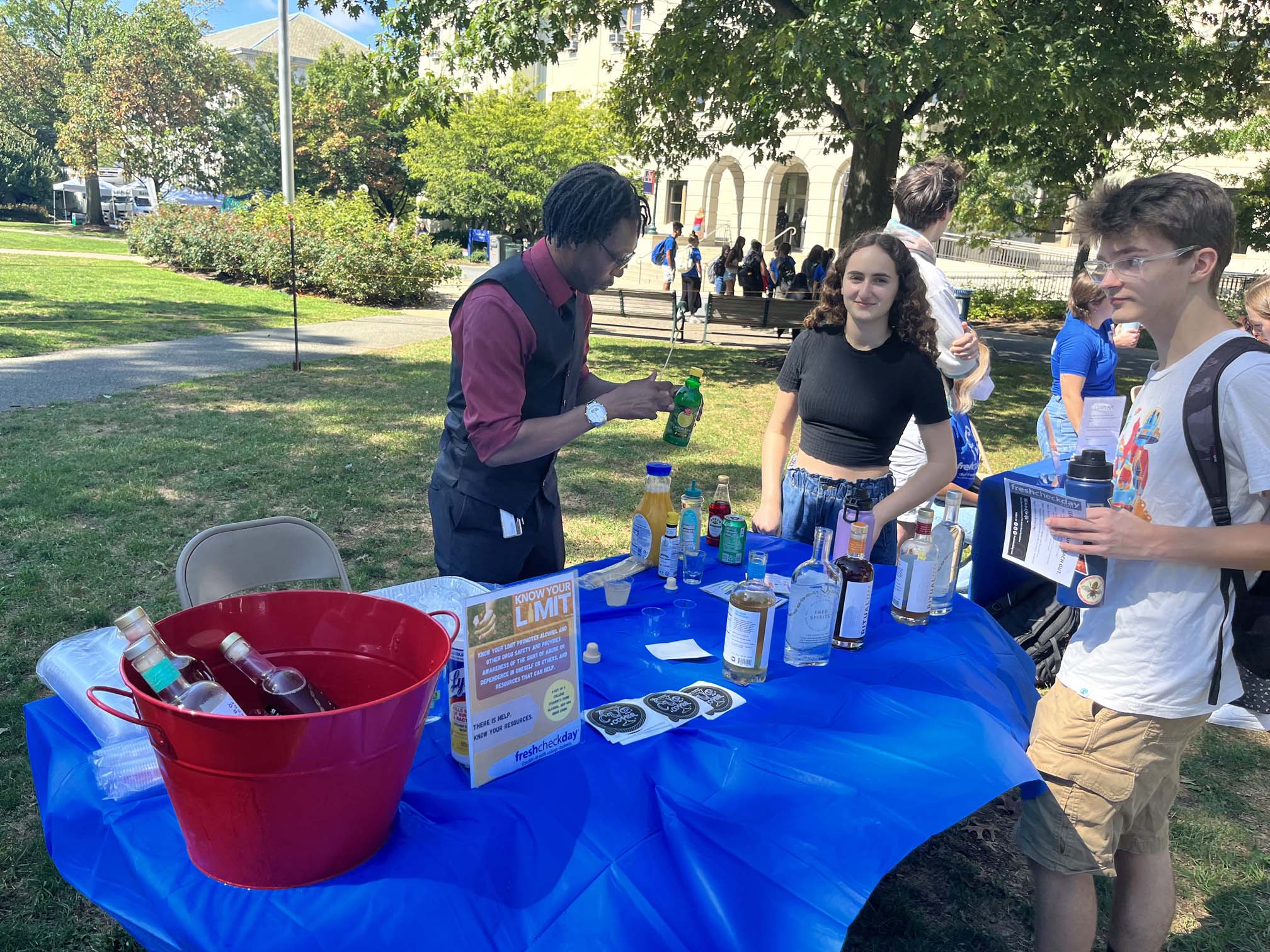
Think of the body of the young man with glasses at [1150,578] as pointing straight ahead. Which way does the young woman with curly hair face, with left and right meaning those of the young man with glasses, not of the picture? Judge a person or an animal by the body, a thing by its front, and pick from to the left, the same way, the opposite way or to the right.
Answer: to the left

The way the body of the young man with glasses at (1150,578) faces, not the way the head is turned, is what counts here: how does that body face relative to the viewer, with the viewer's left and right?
facing to the left of the viewer

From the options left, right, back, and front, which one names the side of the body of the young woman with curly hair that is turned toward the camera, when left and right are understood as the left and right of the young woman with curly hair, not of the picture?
front

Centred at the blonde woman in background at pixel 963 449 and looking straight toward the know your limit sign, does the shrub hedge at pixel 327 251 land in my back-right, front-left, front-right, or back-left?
back-right

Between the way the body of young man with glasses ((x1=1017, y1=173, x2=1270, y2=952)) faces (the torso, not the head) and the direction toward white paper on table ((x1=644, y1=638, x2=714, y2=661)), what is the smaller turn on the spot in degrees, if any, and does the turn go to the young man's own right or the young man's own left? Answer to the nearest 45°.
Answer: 0° — they already face it

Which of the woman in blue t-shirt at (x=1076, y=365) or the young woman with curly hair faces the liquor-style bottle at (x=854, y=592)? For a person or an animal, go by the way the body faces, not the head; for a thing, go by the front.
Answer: the young woman with curly hair

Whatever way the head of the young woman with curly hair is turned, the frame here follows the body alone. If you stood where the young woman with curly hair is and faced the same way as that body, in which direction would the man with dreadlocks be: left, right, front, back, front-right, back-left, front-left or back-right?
front-right
